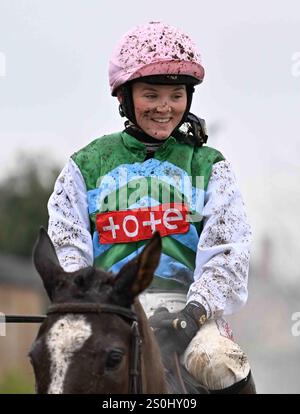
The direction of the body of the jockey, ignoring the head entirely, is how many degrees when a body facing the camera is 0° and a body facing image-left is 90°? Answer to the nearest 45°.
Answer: approximately 0°
